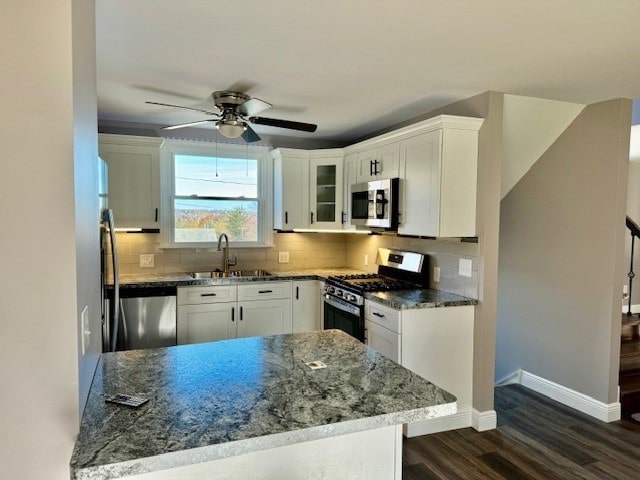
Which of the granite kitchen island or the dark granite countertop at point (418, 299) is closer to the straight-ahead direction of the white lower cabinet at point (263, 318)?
the granite kitchen island

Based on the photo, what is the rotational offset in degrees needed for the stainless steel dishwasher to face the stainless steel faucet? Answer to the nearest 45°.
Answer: approximately 135° to its left

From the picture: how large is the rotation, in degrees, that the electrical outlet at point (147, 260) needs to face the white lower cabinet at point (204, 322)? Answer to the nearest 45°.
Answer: approximately 45° to its left

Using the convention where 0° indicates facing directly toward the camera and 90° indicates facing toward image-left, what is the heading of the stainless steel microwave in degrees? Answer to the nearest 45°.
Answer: approximately 45°

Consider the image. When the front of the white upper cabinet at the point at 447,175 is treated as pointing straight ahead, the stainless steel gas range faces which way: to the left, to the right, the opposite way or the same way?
the same way

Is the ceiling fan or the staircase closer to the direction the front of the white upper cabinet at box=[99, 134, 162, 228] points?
the ceiling fan

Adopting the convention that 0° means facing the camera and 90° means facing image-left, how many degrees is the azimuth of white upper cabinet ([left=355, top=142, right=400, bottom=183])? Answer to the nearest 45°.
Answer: approximately 45°

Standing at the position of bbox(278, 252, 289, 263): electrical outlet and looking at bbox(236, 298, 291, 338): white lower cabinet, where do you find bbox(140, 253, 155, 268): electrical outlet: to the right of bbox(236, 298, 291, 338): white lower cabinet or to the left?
right

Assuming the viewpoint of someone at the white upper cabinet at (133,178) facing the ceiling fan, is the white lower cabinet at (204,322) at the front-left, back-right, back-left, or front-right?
front-left

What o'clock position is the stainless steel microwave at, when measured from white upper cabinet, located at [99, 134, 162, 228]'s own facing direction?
The stainless steel microwave is roughly at 10 o'clock from the white upper cabinet.

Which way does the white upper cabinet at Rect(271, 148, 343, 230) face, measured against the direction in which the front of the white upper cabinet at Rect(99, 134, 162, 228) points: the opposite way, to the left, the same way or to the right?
the same way

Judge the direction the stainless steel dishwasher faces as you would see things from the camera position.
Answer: facing the viewer

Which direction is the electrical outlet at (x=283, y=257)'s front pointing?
toward the camera

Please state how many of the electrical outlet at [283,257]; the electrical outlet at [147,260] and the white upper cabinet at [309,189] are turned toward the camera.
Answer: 3

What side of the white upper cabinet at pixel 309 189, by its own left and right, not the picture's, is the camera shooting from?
front

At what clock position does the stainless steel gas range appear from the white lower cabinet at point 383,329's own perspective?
The stainless steel gas range is roughly at 4 o'clock from the white lower cabinet.

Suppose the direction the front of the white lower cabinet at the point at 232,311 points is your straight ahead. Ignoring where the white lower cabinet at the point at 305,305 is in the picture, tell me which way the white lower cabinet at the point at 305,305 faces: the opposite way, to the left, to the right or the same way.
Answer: the same way

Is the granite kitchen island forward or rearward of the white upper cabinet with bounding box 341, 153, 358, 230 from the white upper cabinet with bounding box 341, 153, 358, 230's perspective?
forward

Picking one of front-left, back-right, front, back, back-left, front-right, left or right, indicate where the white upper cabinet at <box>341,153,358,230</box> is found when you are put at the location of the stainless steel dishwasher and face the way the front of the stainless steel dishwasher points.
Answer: left
